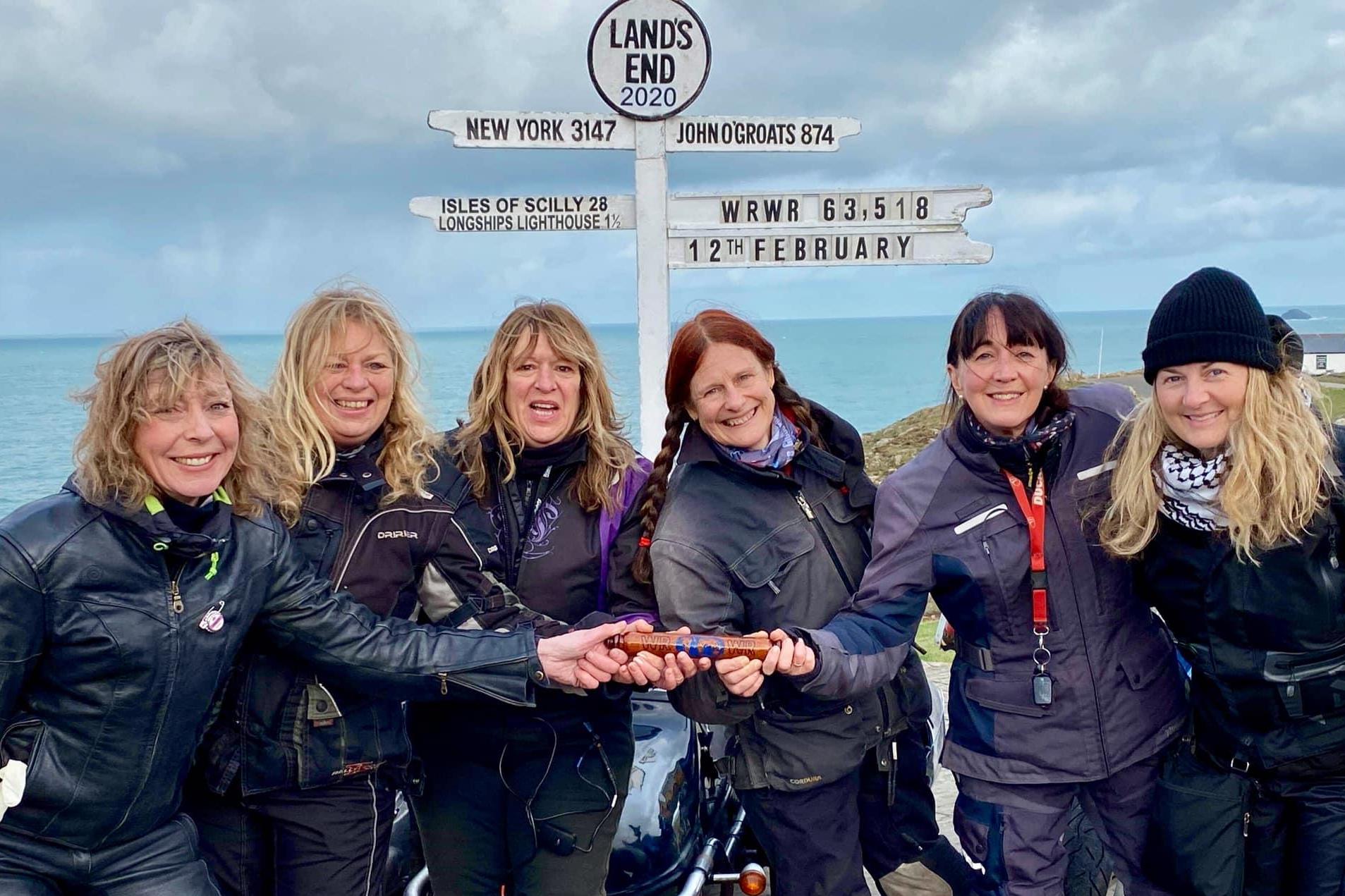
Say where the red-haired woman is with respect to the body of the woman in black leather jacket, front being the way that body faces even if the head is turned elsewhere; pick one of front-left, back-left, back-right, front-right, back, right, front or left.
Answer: front-left

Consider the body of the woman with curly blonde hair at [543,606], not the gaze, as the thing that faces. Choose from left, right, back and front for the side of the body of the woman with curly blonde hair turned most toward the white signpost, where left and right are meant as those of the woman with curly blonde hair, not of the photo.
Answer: back

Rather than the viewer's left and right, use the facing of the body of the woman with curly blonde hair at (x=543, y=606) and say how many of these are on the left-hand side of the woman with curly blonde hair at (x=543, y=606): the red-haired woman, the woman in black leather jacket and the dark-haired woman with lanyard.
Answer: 2

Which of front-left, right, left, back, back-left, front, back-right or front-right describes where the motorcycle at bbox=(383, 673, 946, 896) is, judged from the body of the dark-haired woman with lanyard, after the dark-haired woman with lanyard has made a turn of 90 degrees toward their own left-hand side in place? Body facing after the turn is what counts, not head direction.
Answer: back

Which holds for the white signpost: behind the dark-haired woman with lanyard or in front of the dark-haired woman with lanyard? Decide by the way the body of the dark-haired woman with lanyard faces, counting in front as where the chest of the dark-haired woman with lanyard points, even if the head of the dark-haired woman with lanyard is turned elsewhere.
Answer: behind

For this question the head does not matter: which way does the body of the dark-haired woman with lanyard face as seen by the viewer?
toward the camera

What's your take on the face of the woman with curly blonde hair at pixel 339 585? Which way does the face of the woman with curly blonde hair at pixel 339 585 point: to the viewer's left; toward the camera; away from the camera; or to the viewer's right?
toward the camera

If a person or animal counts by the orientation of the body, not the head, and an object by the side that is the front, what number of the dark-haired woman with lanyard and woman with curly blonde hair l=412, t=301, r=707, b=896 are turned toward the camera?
2

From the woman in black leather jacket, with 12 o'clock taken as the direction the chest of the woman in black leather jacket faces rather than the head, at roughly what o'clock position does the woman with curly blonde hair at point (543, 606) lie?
The woman with curly blonde hair is roughly at 10 o'clock from the woman in black leather jacket.

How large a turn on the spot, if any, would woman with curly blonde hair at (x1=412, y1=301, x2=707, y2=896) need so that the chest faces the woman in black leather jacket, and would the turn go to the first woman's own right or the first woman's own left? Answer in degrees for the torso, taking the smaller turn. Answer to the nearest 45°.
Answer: approximately 45° to the first woman's own right

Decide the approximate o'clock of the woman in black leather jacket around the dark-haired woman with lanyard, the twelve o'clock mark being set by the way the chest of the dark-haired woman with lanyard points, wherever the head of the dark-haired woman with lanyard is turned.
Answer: The woman in black leather jacket is roughly at 2 o'clock from the dark-haired woman with lanyard.

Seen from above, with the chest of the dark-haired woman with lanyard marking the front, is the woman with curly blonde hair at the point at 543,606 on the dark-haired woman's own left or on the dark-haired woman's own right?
on the dark-haired woman's own right

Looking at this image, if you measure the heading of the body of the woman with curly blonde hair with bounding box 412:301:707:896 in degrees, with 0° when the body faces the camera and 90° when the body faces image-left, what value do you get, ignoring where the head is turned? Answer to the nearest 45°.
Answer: approximately 0°

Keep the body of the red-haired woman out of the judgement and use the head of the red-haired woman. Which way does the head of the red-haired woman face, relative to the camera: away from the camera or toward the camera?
toward the camera

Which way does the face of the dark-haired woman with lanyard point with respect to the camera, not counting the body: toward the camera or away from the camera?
toward the camera

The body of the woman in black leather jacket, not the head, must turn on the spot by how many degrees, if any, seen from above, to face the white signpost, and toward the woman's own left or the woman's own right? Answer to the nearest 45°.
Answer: approximately 90° to the woman's own left

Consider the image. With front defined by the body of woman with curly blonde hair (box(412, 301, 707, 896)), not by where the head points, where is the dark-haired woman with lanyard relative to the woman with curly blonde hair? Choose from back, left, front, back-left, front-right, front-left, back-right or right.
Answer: left
